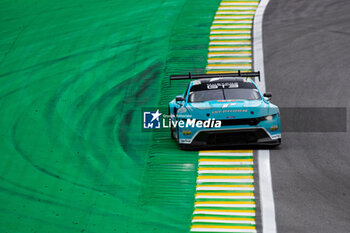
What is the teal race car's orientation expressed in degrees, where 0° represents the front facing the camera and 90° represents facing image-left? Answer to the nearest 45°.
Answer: approximately 0°
